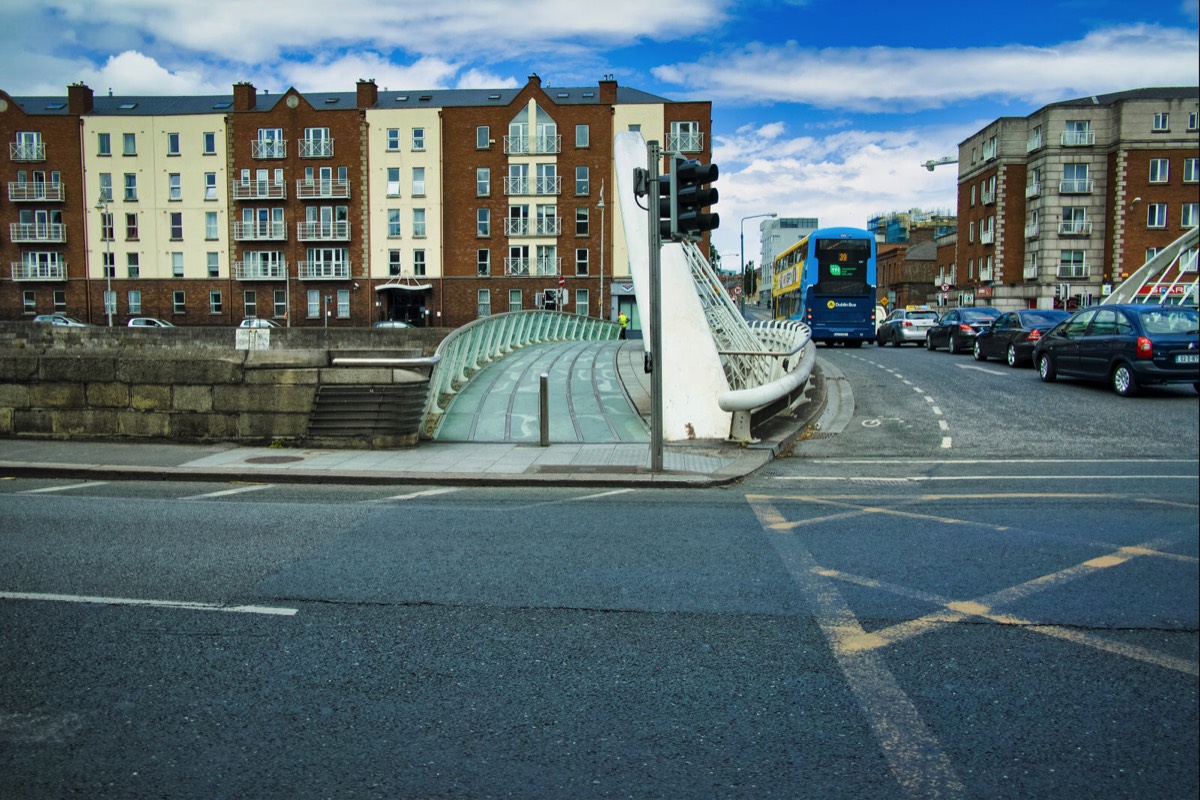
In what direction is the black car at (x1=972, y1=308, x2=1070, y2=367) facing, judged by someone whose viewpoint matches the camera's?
facing away from the viewer and to the left of the viewer

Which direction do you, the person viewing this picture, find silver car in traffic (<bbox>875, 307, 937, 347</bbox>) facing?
facing away from the viewer and to the left of the viewer

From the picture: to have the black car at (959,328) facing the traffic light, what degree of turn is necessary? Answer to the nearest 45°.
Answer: approximately 135° to its left

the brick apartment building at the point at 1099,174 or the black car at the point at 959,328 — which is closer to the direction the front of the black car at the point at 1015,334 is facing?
the black car

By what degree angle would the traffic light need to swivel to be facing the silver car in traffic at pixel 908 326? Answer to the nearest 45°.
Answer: approximately 90° to its left
